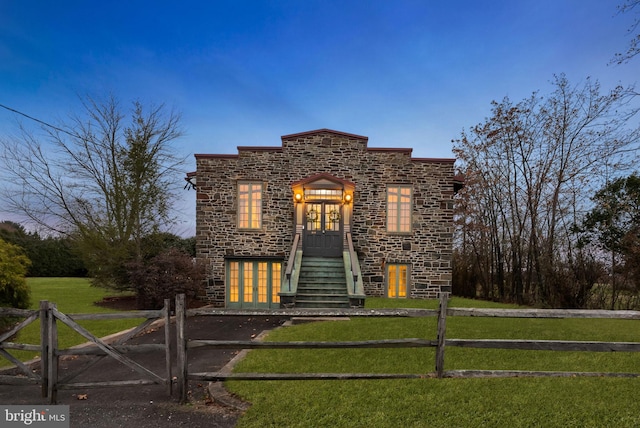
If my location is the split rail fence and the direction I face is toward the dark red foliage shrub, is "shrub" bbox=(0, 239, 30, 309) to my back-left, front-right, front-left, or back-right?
front-left

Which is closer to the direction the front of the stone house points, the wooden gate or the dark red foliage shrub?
the wooden gate

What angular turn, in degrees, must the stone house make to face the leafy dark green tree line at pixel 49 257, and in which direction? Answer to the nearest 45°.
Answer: approximately 135° to its right

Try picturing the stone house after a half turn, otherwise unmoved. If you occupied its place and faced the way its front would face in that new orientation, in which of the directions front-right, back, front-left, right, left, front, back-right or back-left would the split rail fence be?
back

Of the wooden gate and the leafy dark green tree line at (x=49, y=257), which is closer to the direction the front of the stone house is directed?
the wooden gate

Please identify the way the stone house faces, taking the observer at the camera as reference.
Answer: facing the viewer

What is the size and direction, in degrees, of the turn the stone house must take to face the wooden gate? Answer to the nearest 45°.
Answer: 0° — it already faces it
